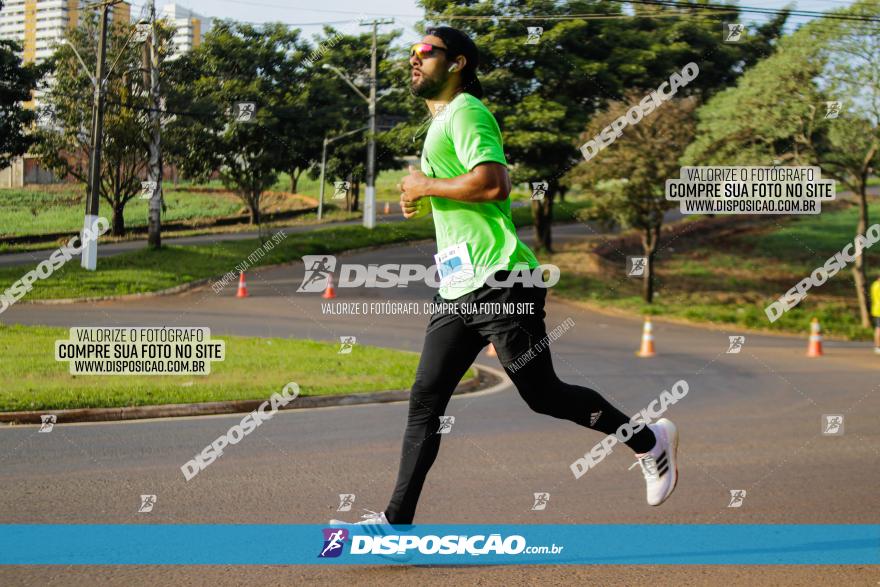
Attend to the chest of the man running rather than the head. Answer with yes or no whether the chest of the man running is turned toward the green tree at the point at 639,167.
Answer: no

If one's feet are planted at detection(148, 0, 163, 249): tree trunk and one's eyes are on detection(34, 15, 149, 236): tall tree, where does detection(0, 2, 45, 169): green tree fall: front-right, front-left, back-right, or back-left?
front-right

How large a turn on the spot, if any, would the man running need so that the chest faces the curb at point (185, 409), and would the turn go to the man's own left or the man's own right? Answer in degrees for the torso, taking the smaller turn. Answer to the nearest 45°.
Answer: approximately 45° to the man's own right

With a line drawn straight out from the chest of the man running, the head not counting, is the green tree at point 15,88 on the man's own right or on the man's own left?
on the man's own right

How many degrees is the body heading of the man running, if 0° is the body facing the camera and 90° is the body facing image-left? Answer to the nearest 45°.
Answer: approximately 90°

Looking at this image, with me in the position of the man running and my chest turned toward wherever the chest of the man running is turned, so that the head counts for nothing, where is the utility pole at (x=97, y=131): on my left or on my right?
on my right

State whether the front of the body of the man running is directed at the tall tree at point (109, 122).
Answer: no

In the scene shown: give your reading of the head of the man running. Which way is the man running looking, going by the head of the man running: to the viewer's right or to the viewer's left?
to the viewer's left

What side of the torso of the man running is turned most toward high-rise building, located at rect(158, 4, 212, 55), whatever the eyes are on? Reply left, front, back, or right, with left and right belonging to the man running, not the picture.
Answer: right

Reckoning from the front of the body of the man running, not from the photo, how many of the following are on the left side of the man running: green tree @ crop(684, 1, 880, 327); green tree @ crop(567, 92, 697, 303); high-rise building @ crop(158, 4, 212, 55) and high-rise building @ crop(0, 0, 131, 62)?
0

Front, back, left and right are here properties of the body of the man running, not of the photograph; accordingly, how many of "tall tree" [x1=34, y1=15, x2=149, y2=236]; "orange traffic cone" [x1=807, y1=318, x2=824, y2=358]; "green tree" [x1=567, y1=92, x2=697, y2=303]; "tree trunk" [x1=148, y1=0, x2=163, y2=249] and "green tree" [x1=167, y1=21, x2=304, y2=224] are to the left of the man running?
0

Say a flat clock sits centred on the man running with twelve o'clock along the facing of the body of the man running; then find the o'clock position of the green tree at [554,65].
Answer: The green tree is roughly at 3 o'clock from the man running.

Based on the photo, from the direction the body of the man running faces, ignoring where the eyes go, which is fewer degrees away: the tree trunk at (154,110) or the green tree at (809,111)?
the tree trunk

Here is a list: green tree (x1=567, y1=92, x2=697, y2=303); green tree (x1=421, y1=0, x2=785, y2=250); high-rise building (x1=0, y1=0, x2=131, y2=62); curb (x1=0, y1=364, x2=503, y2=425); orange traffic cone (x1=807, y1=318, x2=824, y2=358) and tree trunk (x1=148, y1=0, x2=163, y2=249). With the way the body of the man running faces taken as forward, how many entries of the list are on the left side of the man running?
0
